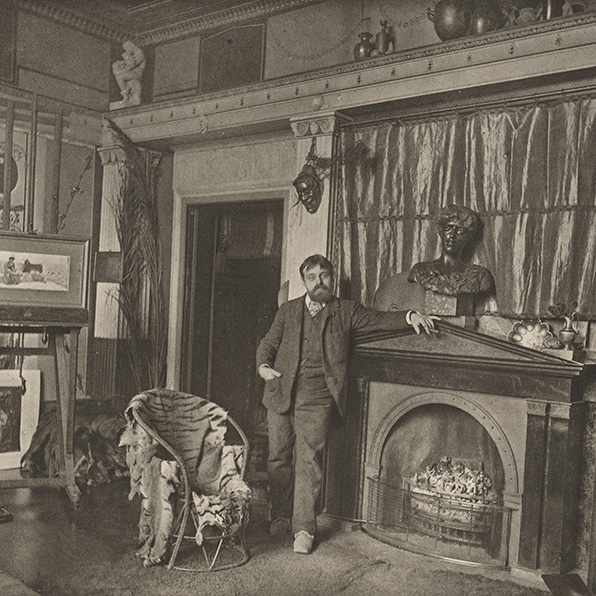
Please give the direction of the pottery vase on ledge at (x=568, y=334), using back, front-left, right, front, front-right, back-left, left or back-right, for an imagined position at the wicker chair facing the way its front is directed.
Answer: front-left

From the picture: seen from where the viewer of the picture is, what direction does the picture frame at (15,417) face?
facing the viewer

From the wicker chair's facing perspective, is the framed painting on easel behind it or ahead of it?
behind

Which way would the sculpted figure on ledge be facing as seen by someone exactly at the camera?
facing the viewer and to the left of the viewer

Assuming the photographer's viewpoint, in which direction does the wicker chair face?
facing the viewer and to the right of the viewer

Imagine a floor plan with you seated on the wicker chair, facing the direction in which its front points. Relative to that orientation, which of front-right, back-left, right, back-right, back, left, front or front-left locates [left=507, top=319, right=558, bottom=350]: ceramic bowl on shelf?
front-left

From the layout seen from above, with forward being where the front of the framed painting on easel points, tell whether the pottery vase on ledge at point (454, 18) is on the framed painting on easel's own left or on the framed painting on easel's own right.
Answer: on the framed painting on easel's own left

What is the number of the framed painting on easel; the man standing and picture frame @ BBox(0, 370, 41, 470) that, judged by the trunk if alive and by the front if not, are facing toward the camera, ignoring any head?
3
